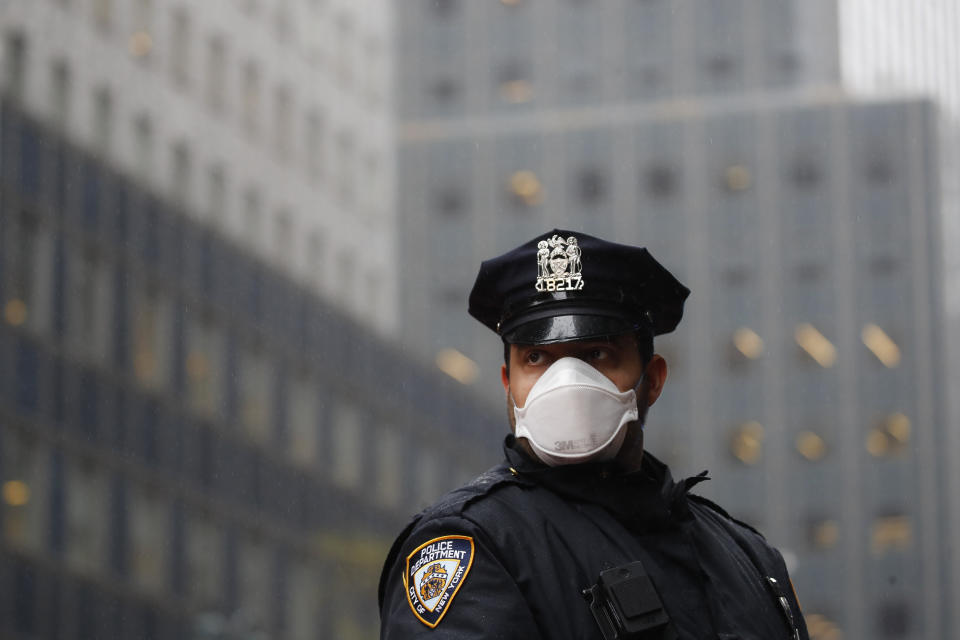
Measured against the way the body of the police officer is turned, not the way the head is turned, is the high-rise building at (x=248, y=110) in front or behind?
behind

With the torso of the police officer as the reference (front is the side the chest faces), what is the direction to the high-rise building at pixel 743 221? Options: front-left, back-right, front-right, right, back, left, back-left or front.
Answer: back-left

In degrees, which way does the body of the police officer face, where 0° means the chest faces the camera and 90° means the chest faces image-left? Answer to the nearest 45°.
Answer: approximately 315°

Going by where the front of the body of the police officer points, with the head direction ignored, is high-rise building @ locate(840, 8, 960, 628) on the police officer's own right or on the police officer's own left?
on the police officer's own left

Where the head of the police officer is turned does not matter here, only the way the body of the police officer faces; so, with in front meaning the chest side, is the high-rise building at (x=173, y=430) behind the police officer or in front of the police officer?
behind

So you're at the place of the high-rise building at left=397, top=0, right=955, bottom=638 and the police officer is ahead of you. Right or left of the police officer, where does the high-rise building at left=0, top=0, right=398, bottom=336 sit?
right
